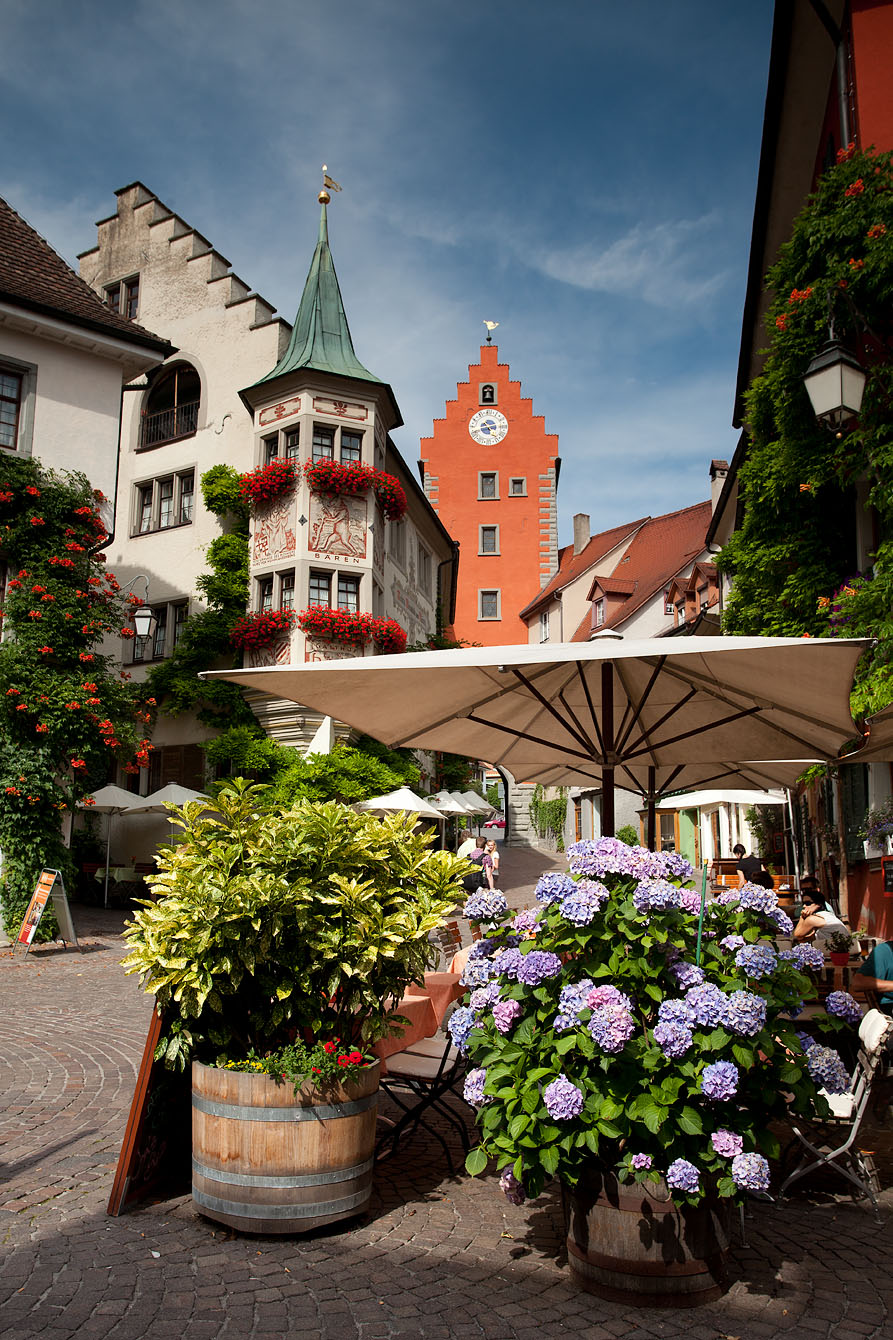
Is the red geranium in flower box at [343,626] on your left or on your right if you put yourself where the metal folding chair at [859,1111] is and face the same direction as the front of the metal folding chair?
on your right

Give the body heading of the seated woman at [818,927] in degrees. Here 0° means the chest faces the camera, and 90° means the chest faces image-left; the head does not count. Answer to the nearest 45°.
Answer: approximately 90°

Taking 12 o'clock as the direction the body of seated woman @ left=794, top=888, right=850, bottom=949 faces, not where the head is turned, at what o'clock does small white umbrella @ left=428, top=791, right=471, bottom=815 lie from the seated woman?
The small white umbrella is roughly at 2 o'clock from the seated woman.

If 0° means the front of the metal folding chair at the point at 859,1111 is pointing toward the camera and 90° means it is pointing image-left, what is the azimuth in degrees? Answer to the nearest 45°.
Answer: approximately 90°

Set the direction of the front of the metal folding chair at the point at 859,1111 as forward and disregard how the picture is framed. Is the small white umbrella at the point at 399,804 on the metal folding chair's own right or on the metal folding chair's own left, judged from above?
on the metal folding chair's own right

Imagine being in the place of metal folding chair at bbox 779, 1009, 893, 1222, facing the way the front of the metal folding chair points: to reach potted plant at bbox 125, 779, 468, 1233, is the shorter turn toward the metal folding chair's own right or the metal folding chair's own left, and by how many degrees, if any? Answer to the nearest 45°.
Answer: approximately 45° to the metal folding chair's own left

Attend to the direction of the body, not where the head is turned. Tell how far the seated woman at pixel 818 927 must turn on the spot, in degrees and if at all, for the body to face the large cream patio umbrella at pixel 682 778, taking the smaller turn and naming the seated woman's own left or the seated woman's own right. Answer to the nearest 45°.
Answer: approximately 45° to the seated woman's own left

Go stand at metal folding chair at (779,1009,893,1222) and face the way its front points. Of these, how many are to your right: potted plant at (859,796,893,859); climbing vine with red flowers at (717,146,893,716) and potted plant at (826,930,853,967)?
3

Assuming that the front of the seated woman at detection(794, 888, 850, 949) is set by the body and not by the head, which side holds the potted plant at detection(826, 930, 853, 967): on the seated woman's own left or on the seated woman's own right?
on the seated woman's own left

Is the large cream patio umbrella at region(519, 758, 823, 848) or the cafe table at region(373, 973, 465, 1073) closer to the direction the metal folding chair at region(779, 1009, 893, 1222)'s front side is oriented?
the cafe table

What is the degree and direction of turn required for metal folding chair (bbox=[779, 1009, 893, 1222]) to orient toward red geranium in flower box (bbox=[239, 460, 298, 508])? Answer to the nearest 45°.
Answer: approximately 45° to its right
